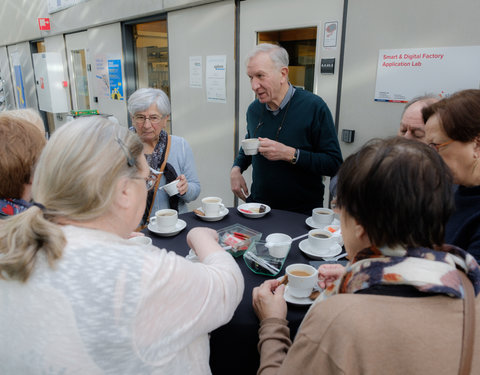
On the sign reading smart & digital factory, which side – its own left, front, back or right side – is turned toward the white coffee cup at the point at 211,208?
front

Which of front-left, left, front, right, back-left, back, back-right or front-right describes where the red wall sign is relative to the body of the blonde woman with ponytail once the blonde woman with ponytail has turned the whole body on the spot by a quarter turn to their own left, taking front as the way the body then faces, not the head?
front-right

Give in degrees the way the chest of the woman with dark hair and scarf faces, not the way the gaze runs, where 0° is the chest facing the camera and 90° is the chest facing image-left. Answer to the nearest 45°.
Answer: approximately 135°

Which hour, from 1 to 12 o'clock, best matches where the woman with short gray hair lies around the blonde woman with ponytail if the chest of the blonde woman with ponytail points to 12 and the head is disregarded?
The woman with short gray hair is roughly at 11 o'clock from the blonde woman with ponytail.

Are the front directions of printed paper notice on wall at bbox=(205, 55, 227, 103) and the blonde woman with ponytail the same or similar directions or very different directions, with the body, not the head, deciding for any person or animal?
very different directions

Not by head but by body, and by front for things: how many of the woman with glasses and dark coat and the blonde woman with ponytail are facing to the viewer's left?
1

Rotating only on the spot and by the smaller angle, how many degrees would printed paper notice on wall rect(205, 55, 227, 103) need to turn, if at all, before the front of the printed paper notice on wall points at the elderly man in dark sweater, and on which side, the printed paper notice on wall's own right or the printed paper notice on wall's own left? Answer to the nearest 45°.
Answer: approximately 45° to the printed paper notice on wall's own left

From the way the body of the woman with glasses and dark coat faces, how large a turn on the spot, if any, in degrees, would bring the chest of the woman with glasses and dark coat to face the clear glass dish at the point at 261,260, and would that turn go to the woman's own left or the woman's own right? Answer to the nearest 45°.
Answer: approximately 45° to the woman's own left

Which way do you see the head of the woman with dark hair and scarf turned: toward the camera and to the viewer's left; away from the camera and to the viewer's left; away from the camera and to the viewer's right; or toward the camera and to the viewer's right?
away from the camera and to the viewer's left

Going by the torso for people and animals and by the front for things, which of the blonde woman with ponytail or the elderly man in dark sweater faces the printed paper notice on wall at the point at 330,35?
the blonde woman with ponytail

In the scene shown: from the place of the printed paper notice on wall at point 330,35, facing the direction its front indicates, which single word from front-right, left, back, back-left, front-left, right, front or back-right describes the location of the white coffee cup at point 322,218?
front-left

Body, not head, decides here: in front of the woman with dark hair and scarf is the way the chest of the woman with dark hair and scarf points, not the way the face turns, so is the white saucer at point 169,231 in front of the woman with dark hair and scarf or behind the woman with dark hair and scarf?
in front

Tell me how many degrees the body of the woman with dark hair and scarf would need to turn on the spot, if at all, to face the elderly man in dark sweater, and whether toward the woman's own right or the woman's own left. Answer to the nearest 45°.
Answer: approximately 45° to the woman's own right

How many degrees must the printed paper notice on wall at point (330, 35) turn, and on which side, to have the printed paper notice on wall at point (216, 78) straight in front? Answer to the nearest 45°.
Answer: approximately 90° to its right

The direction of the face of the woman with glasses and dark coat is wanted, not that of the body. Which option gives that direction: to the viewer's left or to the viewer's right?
to the viewer's left
